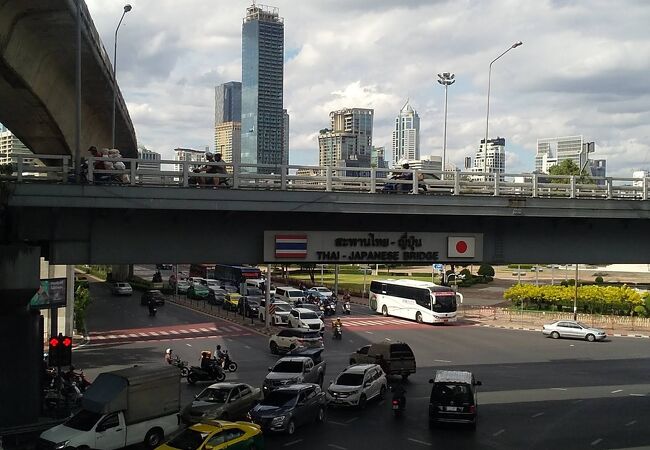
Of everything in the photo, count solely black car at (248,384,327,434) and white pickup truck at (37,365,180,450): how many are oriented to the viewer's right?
0

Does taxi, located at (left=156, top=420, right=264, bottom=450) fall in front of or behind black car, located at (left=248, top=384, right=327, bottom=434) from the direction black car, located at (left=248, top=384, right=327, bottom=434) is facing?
in front

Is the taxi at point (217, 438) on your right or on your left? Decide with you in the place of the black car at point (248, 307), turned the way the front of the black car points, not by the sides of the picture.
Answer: on your right

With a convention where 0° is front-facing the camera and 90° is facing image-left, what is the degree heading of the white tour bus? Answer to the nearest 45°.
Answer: approximately 315°

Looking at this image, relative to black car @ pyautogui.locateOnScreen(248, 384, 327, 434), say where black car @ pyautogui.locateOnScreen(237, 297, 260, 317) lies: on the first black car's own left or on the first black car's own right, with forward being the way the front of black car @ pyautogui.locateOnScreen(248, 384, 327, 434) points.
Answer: on the first black car's own right

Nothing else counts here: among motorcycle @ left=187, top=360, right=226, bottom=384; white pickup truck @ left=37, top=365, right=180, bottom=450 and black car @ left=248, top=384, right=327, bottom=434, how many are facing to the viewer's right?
1

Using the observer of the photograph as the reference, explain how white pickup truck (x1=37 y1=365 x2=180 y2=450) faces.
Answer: facing the viewer and to the left of the viewer

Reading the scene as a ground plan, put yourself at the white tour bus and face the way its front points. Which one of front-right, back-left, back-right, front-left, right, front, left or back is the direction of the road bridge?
front-right

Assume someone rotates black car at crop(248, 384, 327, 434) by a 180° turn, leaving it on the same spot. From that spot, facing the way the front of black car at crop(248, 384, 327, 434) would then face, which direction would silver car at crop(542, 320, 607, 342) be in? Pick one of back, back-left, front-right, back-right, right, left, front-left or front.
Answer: front
